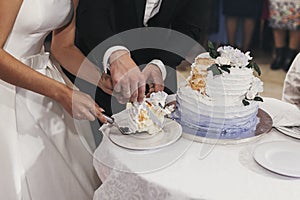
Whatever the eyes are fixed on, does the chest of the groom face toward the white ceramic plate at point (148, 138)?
yes

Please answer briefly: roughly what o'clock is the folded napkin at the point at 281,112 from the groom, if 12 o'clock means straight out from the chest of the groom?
The folded napkin is roughly at 10 o'clock from the groom.

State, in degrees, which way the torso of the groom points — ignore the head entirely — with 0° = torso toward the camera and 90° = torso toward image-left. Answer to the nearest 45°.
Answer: approximately 0°
